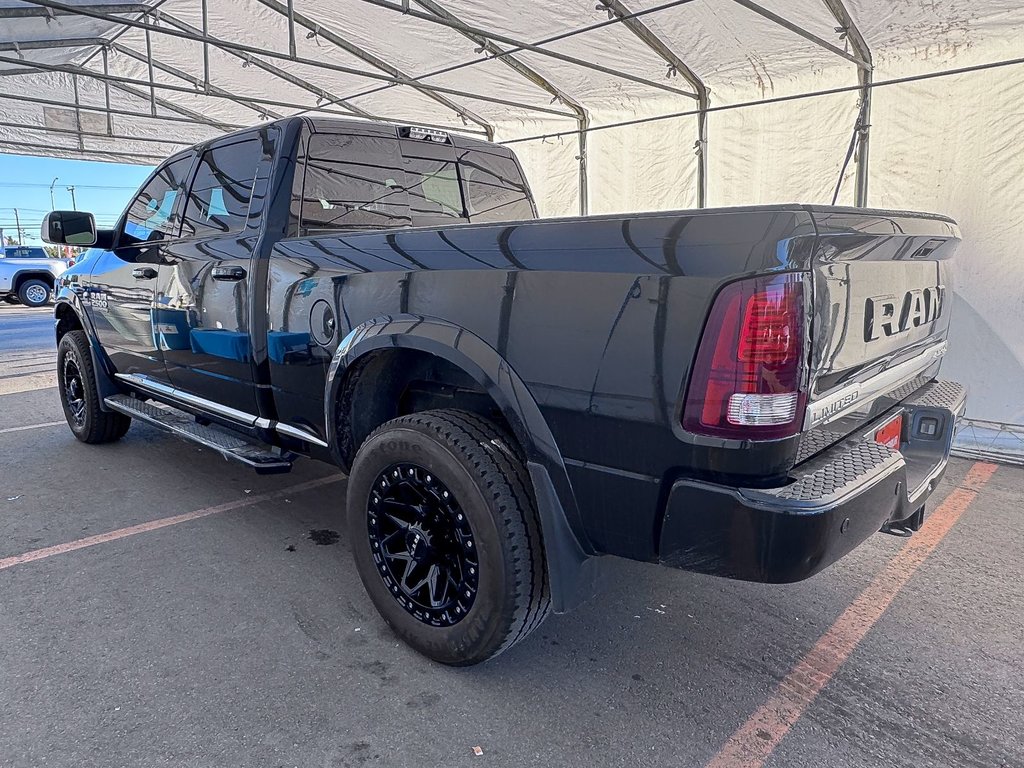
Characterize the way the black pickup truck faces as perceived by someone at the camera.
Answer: facing away from the viewer and to the left of the viewer

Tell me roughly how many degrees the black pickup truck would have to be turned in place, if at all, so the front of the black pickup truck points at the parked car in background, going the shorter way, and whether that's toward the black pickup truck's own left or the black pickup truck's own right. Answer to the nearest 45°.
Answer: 0° — it already faces it
